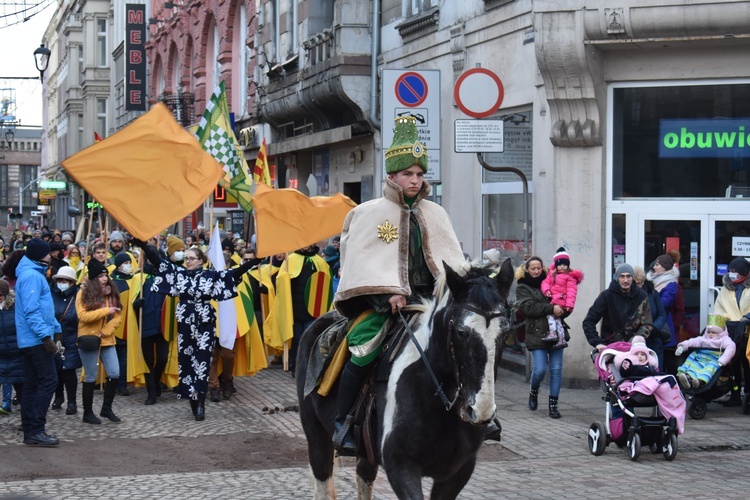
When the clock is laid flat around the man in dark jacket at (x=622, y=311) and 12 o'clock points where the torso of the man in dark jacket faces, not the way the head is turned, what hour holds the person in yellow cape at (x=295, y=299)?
The person in yellow cape is roughly at 4 o'clock from the man in dark jacket.

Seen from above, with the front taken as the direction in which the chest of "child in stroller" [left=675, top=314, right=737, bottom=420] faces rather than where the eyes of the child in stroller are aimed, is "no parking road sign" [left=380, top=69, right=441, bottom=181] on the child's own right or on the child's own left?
on the child's own right

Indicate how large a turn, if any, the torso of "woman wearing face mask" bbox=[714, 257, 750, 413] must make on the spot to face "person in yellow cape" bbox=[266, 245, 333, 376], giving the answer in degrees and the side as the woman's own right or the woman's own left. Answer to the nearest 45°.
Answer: approximately 45° to the woman's own right

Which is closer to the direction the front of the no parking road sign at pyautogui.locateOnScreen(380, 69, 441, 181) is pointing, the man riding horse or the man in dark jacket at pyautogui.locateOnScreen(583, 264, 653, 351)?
the man riding horse

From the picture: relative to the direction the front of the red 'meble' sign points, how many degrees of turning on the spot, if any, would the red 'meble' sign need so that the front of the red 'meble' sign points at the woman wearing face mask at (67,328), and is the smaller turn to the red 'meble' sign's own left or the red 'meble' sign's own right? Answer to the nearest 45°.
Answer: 0° — it already faces them

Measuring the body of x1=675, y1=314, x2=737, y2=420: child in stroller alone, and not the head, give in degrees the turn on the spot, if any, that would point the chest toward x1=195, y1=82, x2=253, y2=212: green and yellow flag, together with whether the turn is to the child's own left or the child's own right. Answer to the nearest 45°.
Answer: approximately 45° to the child's own right

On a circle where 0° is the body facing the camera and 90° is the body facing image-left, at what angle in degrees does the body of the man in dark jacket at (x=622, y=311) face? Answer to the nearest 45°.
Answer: approximately 0°

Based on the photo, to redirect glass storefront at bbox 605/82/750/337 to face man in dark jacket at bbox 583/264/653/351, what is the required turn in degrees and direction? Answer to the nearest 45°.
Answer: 0° — it already faces them

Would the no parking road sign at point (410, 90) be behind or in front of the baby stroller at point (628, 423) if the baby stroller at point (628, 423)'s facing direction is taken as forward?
behind

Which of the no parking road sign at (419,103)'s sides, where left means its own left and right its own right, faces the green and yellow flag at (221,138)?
right
